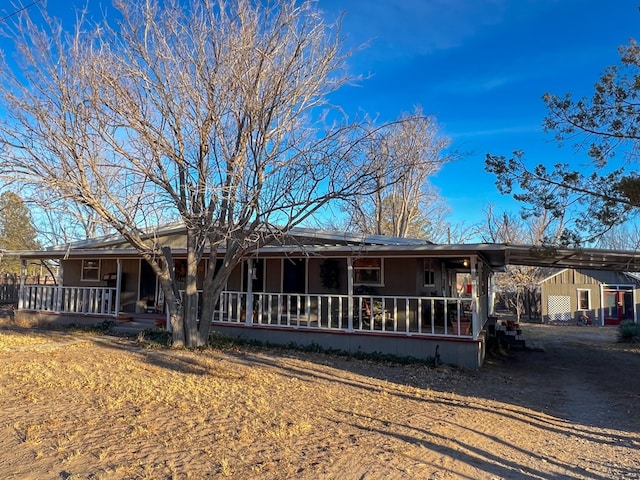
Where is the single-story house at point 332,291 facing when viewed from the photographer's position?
facing the viewer

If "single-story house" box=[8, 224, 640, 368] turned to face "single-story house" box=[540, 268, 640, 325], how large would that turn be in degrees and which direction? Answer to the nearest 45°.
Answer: approximately 135° to its left

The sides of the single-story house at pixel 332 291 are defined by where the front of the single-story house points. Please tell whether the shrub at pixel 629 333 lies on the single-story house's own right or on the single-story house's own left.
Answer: on the single-story house's own left

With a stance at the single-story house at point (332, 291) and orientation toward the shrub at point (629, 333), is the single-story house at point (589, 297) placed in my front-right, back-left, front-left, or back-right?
front-left

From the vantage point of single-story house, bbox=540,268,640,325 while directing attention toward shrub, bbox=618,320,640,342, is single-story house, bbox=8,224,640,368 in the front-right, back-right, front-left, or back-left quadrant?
front-right

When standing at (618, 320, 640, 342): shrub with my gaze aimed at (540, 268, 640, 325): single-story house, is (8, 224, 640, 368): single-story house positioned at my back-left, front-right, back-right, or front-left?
back-left
